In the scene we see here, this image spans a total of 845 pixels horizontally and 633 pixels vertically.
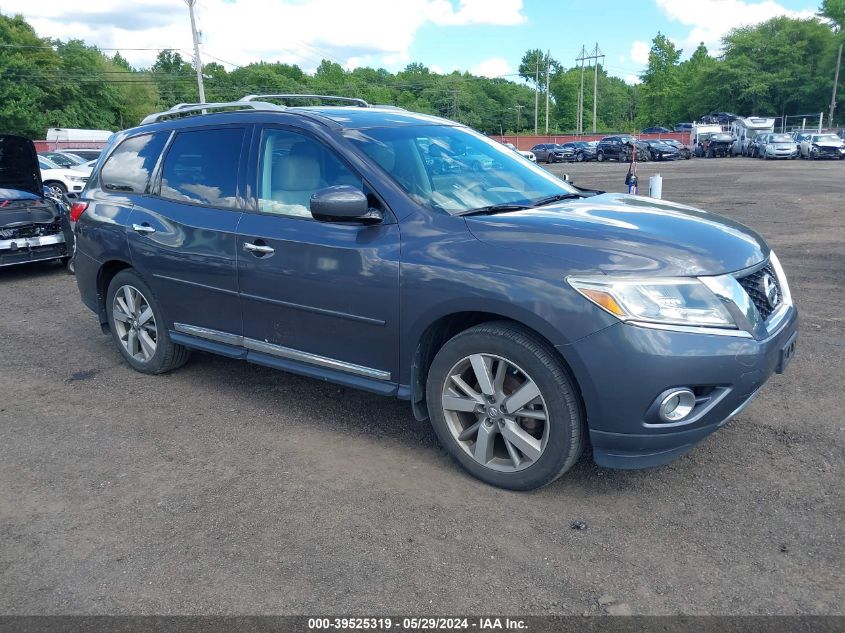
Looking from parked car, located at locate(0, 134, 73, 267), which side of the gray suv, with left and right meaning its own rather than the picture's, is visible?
back

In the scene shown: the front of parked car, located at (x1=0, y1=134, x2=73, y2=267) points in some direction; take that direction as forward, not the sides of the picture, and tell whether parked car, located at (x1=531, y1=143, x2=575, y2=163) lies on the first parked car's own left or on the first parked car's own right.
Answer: on the first parked car's own left

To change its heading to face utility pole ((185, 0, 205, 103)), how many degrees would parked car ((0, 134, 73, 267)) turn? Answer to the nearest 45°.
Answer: approximately 135° to its left

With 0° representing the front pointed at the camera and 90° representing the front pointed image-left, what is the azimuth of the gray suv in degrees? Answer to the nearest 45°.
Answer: approximately 315°

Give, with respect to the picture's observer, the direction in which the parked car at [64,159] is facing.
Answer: facing the viewer and to the right of the viewer

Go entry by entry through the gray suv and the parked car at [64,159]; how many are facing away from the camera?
0

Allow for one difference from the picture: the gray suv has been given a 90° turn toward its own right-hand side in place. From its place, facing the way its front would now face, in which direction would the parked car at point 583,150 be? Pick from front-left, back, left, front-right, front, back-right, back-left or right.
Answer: back-right

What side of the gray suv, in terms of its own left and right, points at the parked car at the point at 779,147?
left

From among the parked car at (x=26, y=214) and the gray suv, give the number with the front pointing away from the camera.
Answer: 0

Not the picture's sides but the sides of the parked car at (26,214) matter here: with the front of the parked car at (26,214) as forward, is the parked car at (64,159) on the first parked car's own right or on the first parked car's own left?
on the first parked car's own left

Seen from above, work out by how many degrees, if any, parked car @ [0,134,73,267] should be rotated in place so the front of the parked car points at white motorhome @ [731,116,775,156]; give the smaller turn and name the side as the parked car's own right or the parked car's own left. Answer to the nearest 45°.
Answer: approximately 90° to the parked car's own left
